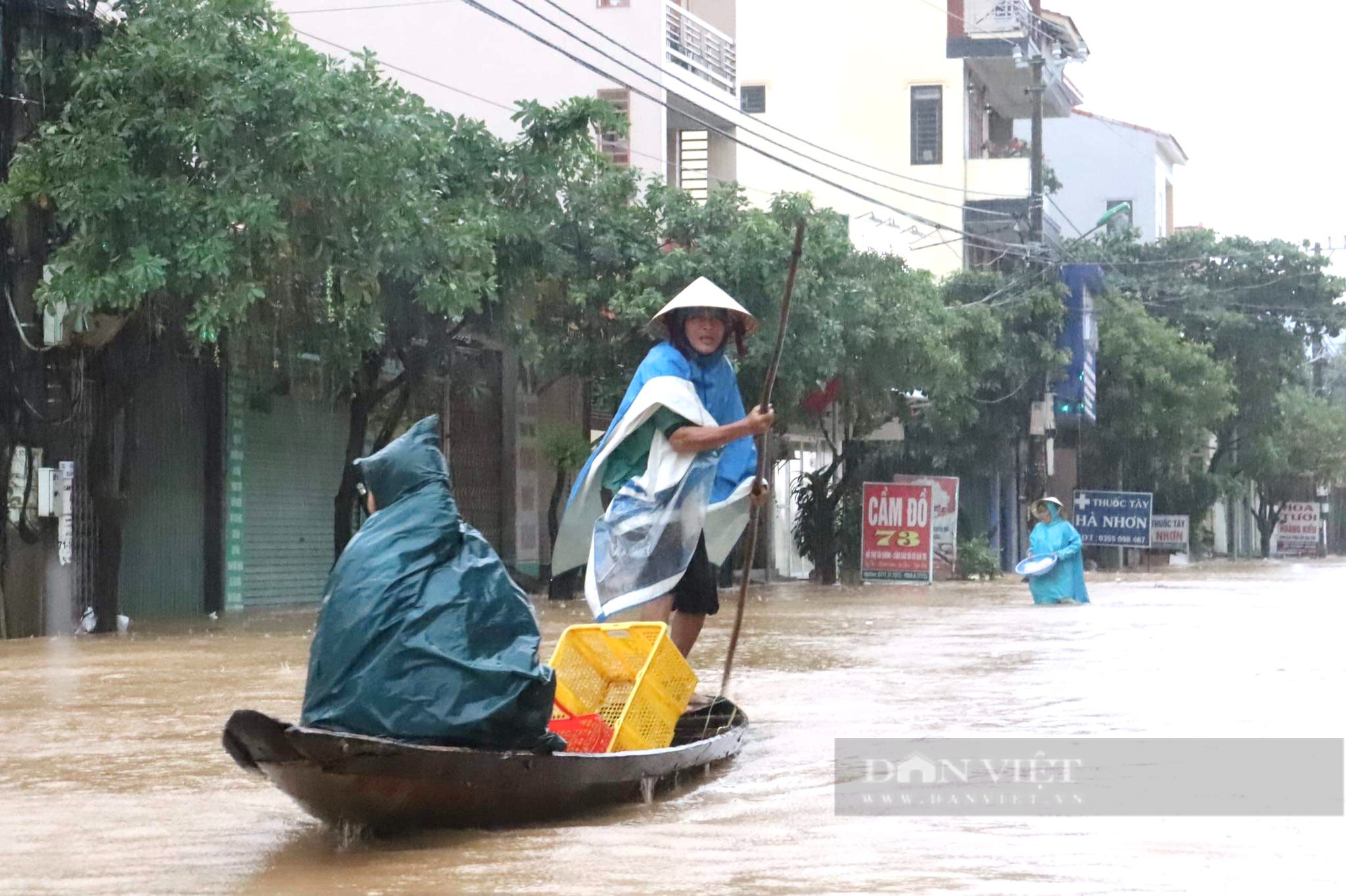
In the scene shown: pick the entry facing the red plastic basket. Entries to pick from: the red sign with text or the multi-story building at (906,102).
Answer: the red sign with text

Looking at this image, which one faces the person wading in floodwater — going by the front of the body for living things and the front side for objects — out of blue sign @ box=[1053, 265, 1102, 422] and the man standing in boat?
the blue sign

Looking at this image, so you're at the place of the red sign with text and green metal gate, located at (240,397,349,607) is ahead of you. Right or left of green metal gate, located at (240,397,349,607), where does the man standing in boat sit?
left

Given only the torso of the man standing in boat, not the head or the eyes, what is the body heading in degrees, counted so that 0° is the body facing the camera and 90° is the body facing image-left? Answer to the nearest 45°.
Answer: approximately 315°

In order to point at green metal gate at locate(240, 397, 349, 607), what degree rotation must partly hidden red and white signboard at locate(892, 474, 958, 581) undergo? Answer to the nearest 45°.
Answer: approximately 45° to its right

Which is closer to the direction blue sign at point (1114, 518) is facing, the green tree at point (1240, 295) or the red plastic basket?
the red plastic basket

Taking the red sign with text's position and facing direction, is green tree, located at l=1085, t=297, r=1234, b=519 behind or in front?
behind
